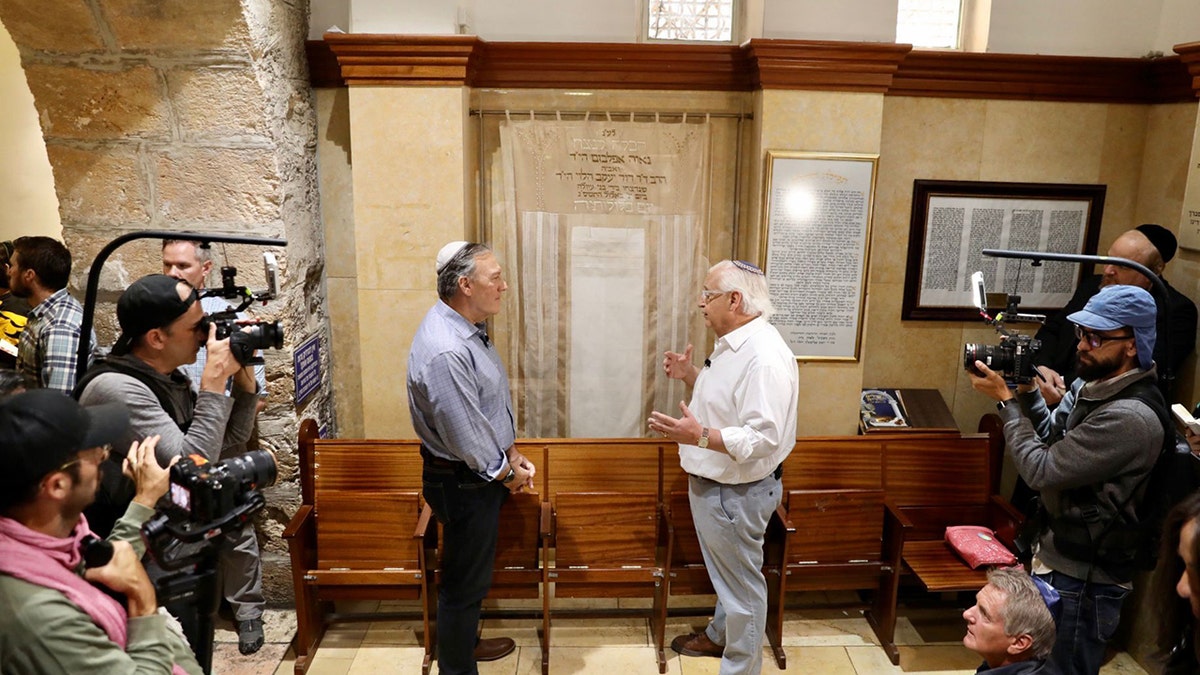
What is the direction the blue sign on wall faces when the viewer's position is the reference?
facing the viewer and to the right of the viewer

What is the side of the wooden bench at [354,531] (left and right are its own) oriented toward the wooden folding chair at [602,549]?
left

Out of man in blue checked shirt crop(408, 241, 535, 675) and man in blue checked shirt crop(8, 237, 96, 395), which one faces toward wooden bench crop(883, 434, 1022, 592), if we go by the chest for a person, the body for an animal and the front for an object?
man in blue checked shirt crop(408, 241, 535, 675)

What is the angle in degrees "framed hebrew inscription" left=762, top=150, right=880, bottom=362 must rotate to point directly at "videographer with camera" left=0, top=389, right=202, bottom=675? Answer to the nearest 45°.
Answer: approximately 45° to its right

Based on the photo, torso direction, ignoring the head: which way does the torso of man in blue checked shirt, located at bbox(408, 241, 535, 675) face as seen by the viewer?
to the viewer's right

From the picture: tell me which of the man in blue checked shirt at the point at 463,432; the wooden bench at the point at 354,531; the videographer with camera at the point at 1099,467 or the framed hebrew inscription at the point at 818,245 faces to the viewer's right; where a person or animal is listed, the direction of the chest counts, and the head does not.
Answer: the man in blue checked shirt

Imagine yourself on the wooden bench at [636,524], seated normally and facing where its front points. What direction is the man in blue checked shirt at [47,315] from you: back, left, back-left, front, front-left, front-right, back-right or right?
right

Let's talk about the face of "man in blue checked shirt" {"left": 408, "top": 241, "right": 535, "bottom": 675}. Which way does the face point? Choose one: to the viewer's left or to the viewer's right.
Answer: to the viewer's right

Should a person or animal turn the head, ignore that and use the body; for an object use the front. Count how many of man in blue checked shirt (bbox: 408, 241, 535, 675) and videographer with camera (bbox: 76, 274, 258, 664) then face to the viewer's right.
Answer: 2

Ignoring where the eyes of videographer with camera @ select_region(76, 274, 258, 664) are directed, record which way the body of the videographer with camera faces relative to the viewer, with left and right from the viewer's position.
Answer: facing to the right of the viewer

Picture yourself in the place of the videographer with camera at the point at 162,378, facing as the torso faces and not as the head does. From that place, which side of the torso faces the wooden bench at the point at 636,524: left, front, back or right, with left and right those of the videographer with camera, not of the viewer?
front

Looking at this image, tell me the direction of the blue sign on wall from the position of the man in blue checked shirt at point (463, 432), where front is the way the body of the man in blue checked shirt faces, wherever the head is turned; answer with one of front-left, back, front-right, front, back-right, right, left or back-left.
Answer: back-left
